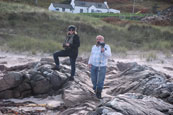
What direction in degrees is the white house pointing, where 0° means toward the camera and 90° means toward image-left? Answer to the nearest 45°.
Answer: approximately 0°

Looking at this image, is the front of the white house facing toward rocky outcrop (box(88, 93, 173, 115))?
yes

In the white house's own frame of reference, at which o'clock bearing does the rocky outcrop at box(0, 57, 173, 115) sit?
The rocky outcrop is roughly at 12 o'clock from the white house.
